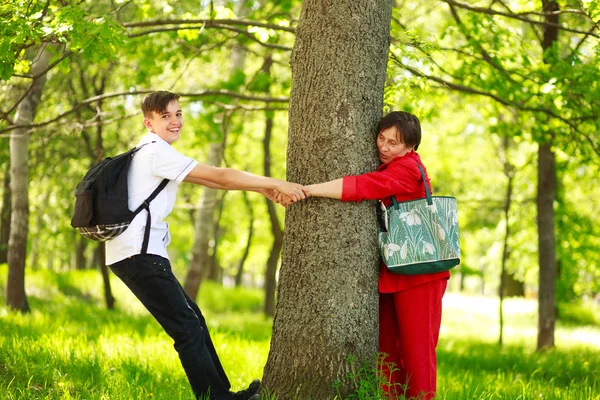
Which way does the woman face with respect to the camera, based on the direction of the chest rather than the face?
to the viewer's left

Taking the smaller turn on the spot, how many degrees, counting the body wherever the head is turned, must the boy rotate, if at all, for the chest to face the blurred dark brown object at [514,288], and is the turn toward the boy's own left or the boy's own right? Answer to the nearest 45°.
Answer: approximately 45° to the boy's own left

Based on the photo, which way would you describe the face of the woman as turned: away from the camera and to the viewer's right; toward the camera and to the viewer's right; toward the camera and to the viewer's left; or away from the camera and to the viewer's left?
toward the camera and to the viewer's left

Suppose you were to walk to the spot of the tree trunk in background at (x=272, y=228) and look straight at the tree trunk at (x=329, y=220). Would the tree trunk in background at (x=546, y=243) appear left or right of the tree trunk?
left

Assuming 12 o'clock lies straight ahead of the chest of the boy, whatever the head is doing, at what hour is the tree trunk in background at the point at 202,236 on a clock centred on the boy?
The tree trunk in background is roughly at 9 o'clock from the boy.

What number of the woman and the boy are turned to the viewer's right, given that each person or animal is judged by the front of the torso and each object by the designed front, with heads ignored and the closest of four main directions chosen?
1

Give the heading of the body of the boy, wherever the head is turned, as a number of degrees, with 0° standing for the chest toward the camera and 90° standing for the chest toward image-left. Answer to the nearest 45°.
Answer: approximately 270°

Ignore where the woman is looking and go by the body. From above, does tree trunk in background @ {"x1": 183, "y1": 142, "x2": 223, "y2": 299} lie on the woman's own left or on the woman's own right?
on the woman's own right

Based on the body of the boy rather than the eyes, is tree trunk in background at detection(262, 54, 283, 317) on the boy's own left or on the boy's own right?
on the boy's own left

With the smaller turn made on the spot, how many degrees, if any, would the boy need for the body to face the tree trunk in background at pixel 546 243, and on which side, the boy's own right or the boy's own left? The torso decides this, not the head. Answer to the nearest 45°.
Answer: approximately 45° to the boy's own left

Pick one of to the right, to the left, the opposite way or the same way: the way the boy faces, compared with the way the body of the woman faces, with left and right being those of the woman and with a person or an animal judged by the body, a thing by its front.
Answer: the opposite way

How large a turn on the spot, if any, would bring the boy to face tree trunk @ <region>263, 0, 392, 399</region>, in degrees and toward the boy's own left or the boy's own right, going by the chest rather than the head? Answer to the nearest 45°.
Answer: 0° — they already face it
